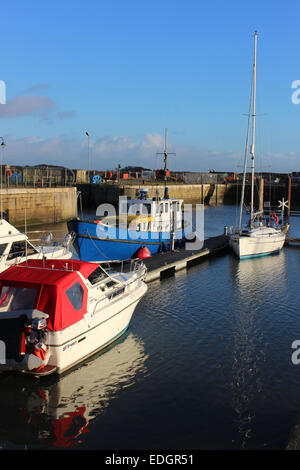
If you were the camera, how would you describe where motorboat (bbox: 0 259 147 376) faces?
facing away from the viewer and to the right of the viewer

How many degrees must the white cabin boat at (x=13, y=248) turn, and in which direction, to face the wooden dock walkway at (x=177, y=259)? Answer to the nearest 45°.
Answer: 0° — it already faces it

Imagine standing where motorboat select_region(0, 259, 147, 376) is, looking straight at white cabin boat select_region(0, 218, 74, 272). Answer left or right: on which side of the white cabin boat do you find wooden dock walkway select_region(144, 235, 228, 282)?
right

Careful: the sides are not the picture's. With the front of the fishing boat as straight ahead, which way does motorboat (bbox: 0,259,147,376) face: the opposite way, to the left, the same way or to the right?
the opposite way

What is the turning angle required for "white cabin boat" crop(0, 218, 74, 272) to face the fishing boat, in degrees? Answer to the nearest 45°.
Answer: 0° — it already faces it

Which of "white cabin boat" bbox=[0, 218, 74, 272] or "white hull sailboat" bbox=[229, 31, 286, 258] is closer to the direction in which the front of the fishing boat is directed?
the white cabin boat

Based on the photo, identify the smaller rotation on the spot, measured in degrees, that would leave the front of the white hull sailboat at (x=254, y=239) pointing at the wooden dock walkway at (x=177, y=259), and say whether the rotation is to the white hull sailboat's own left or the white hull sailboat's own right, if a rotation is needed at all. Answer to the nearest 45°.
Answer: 0° — it already faces it

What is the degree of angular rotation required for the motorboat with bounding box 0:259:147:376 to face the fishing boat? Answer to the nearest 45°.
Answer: approximately 45° to its left

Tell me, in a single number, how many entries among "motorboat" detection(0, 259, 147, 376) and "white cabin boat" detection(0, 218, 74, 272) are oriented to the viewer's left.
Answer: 0

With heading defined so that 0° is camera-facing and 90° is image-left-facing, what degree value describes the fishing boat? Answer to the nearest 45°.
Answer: approximately 45°
